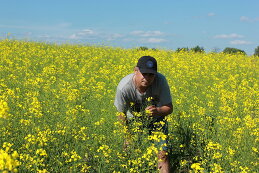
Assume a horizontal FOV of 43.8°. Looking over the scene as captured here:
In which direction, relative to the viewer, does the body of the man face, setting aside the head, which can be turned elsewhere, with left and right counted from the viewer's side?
facing the viewer
